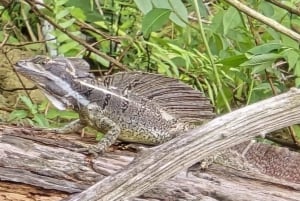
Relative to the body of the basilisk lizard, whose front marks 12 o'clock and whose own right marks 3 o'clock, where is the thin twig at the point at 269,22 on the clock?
The thin twig is roughly at 6 o'clock from the basilisk lizard.

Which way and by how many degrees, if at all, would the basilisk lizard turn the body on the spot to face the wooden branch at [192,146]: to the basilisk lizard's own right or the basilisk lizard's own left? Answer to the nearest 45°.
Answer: approximately 90° to the basilisk lizard's own left

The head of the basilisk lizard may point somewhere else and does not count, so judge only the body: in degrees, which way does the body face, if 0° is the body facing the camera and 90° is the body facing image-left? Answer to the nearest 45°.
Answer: approximately 90°

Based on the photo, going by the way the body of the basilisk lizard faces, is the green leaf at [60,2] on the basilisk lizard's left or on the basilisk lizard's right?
on the basilisk lizard's right

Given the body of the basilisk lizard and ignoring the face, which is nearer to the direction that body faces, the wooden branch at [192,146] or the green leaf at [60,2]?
the green leaf
